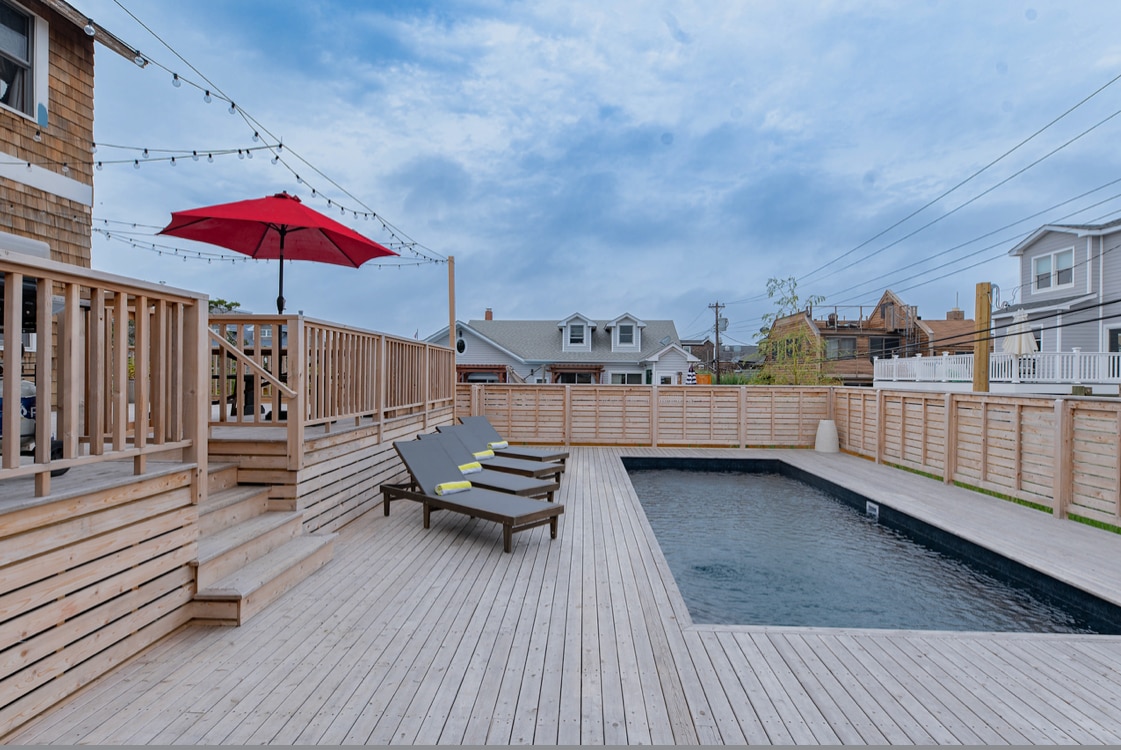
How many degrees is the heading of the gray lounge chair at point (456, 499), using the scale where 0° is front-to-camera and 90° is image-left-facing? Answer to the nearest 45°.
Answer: approximately 315°

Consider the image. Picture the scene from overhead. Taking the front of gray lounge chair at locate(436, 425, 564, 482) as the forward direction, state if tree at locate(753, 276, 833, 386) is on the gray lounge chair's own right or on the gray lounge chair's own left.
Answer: on the gray lounge chair's own left

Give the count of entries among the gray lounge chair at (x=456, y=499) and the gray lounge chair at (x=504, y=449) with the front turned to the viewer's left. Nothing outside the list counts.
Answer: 0

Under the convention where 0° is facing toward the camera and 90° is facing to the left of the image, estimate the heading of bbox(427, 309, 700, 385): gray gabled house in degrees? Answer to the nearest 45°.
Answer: approximately 0°

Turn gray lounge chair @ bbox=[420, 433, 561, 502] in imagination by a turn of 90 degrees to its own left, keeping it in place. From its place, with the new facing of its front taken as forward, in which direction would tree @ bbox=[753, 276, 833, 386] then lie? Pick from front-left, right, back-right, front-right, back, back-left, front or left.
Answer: front

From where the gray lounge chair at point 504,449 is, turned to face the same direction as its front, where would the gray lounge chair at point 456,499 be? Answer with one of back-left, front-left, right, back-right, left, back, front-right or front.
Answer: front-right

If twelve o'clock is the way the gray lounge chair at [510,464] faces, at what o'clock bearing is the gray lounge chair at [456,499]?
the gray lounge chair at [456,499] is roughly at 2 o'clock from the gray lounge chair at [510,464].

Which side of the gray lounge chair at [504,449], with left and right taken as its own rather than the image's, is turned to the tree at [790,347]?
left

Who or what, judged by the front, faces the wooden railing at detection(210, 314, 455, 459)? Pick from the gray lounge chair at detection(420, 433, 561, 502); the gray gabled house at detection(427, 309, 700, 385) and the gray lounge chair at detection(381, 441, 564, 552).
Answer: the gray gabled house

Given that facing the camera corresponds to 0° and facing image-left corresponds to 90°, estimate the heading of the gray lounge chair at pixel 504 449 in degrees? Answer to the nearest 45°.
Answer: approximately 315°

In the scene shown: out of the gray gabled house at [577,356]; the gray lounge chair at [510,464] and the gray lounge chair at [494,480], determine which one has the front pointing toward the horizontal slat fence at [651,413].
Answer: the gray gabled house

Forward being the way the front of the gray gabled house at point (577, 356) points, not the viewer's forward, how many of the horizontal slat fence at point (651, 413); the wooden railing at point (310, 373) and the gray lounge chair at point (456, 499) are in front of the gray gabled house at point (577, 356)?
3

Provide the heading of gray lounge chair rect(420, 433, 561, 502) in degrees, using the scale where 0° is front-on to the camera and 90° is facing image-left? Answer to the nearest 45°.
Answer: approximately 315°

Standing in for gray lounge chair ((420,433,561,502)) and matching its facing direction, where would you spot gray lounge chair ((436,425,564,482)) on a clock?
gray lounge chair ((436,425,564,482)) is roughly at 8 o'clock from gray lounge chair ((420,433,561,502)).

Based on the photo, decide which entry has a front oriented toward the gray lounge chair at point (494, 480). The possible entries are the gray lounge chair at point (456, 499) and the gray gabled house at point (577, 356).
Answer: the gray gabled house
